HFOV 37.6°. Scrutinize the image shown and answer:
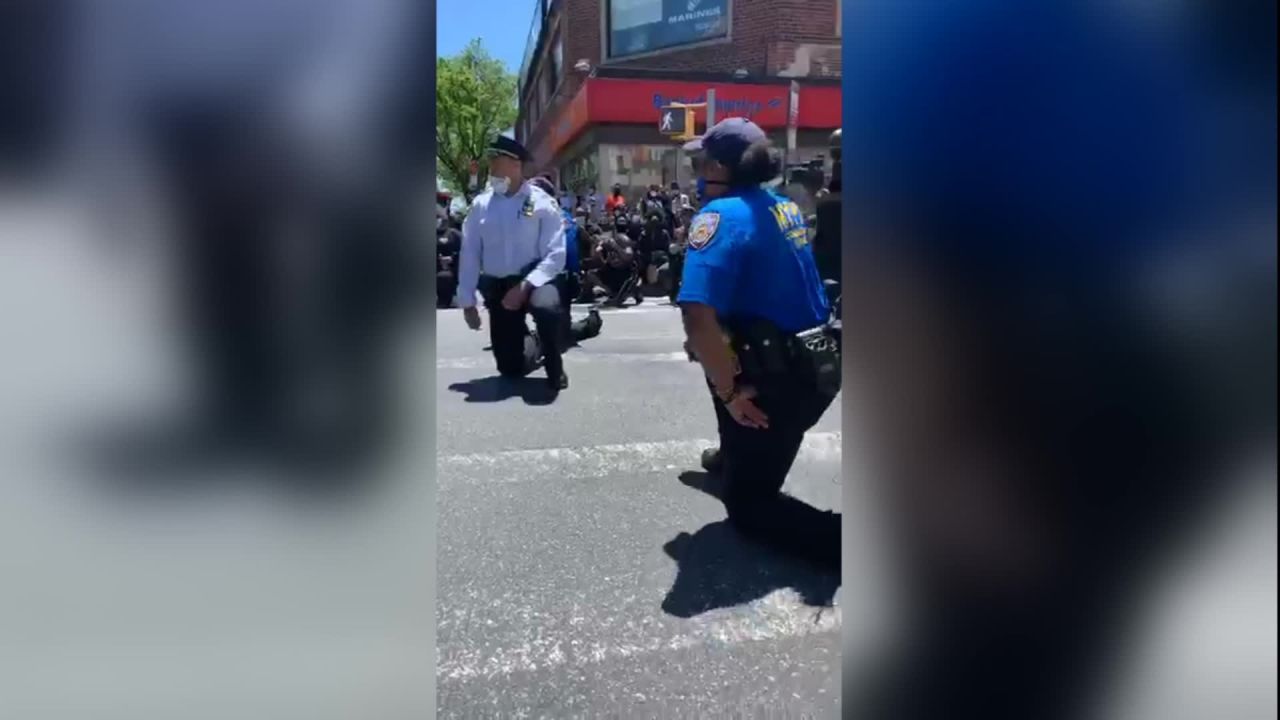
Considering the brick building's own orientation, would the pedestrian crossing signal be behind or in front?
in front

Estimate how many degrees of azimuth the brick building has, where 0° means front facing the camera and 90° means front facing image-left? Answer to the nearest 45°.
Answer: approximately 0°

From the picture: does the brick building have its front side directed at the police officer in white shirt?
yes

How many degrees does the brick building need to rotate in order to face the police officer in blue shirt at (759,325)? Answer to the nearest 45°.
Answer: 0° — it already faces them
